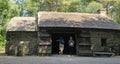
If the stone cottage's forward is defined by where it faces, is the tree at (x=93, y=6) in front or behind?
behind

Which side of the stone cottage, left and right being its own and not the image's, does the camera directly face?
front
